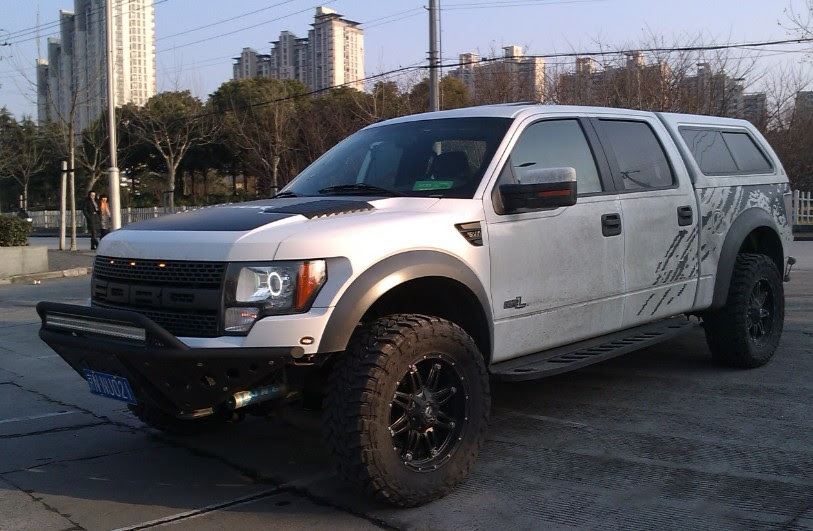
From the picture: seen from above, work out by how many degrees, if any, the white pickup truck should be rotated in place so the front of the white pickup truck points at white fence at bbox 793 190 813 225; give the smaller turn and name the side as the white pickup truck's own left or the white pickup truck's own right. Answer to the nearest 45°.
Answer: approximately 180°

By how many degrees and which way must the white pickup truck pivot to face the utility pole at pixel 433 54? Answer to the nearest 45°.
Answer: approximately 135° to its right

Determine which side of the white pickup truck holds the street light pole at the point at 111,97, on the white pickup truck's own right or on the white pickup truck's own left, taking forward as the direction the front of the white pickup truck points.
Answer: on the white pickup truck's own right

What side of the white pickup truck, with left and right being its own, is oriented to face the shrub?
right

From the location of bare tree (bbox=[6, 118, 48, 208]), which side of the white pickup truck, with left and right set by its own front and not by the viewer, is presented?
right

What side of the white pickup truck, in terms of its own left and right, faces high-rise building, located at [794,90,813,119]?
back

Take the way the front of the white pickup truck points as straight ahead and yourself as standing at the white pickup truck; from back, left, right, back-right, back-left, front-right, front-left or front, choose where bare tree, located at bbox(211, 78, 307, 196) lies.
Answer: back-right

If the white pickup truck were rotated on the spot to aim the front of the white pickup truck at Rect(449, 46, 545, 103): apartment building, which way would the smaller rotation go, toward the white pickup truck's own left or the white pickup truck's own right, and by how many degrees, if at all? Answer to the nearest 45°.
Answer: approximately 135° to the white pickup truck's own right

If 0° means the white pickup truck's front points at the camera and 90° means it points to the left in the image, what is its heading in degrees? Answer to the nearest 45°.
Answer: approximately 45°
